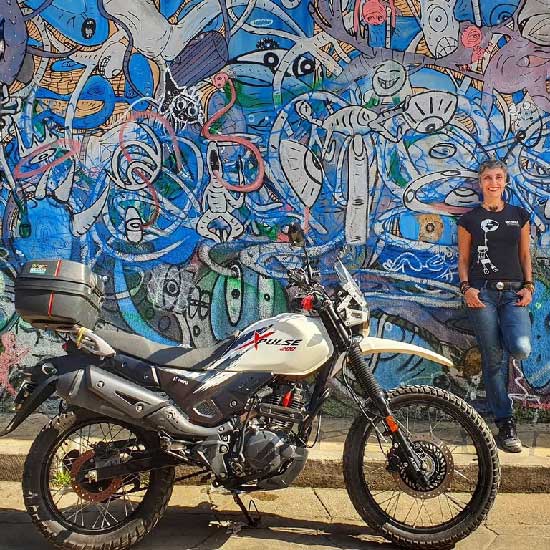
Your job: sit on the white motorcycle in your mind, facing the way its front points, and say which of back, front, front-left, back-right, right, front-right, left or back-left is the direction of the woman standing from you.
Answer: front-left

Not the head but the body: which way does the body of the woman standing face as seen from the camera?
toward the camera

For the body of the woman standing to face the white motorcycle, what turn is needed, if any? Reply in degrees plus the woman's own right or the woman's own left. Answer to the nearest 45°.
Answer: approximately 45° to the woman's own right

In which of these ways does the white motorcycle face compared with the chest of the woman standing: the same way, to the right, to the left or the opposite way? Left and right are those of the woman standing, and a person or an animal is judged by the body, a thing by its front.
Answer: to the left

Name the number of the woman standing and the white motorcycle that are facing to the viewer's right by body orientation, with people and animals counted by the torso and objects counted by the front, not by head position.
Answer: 1

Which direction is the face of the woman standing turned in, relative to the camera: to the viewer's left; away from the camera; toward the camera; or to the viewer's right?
toward the camera

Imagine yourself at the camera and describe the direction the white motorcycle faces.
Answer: facing to the right of the viewer
